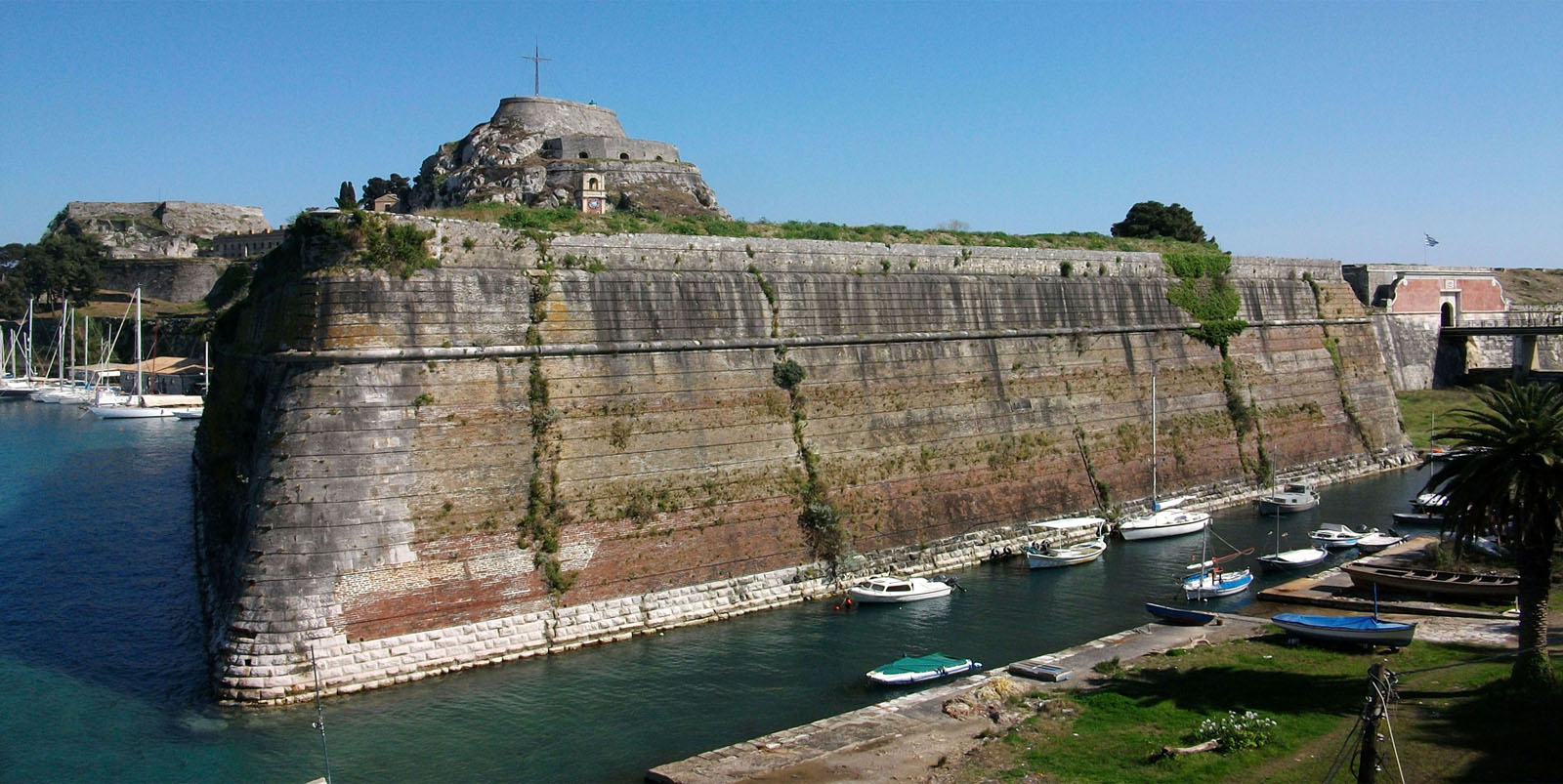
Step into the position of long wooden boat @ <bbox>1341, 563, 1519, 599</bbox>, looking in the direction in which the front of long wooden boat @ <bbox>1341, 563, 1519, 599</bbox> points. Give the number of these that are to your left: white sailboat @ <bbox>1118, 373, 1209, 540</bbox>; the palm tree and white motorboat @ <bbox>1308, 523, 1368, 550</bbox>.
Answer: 1

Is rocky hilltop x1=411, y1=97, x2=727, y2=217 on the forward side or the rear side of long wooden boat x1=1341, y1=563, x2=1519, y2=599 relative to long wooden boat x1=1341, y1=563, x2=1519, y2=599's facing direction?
on the forward side

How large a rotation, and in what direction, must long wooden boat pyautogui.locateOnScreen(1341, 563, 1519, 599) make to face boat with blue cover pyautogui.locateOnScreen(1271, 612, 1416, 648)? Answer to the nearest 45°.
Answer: approximately 90° to its left

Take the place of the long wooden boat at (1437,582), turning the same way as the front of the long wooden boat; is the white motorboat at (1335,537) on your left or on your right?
on your right

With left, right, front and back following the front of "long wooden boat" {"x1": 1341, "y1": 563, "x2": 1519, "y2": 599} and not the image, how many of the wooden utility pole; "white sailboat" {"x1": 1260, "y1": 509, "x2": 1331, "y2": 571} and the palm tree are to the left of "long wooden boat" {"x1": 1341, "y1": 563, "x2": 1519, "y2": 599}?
2

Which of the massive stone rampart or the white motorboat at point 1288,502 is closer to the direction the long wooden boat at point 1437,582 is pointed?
the massive stone rampart

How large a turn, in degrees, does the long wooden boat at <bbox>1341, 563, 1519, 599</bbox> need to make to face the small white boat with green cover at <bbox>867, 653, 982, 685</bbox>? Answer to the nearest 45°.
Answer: approximately 45° to its left

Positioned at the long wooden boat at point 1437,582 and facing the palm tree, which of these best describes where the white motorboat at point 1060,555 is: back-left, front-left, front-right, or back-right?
back-right

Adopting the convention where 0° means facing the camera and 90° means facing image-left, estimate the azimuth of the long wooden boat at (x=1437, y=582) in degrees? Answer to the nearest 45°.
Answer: approximately 90°

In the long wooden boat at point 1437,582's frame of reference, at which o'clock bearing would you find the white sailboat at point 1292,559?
The white sailboat is roughly at 2 o'clock from the long wooden boat.

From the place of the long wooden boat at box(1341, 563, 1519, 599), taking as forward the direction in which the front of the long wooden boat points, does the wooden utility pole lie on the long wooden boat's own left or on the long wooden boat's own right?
on the long wooden boat's own left

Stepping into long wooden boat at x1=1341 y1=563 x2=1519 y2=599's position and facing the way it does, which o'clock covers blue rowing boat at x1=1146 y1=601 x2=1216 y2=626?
The blue rowing boat is roughly at 11 o'clock from the long wooden boat.

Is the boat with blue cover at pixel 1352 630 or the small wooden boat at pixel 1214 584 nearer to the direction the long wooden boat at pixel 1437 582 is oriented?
the small wooden boat

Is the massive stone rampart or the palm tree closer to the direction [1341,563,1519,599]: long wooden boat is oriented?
the massive stone rampart
